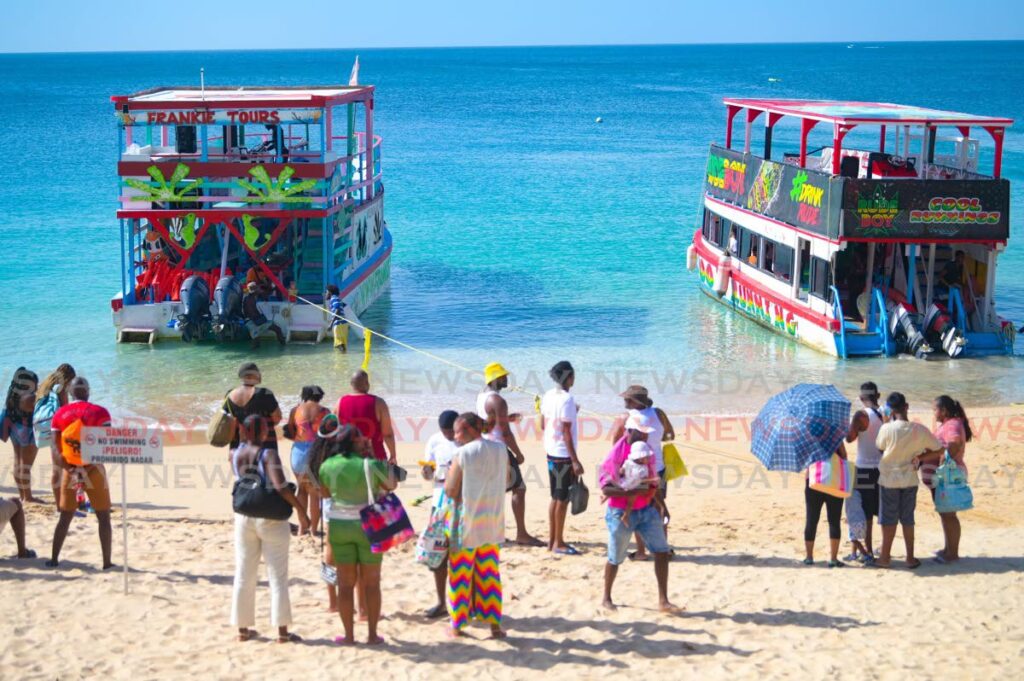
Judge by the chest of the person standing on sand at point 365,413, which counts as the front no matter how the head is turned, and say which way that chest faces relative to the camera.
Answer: away from the camera

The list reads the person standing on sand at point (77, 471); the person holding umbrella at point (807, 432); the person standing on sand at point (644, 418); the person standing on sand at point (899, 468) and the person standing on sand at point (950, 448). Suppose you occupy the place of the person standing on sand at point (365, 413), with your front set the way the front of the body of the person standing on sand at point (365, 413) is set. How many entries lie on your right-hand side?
4

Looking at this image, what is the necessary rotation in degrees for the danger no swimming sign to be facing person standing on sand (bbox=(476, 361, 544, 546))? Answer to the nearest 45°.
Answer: approximately 90° to its left

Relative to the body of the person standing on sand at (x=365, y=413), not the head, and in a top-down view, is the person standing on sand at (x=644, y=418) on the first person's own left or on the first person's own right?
on the first person's own right

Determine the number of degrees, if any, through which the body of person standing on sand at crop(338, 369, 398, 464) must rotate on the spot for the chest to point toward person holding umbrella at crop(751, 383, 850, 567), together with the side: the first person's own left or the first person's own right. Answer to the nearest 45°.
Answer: approximately 90° to the first person's own right

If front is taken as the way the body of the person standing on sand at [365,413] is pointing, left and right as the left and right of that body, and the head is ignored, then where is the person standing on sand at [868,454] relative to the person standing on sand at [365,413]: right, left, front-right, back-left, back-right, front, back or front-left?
right

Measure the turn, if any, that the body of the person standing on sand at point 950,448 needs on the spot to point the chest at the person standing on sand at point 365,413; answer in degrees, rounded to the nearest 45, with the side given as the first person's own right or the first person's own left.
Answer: approximately 45° to the first person's own left

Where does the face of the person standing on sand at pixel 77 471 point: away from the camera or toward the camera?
away from the camera

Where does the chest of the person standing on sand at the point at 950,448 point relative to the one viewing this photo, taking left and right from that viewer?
facing to the left of the viewer

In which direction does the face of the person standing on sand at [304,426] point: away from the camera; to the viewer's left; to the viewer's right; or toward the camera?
away from the camera
